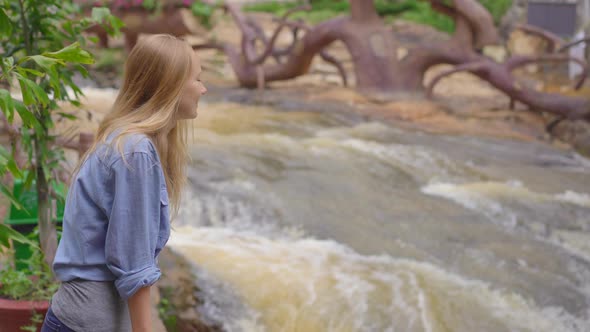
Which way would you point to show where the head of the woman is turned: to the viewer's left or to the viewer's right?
to the viewer's right

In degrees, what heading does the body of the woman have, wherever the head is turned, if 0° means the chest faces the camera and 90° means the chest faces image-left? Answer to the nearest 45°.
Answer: approximately 270°

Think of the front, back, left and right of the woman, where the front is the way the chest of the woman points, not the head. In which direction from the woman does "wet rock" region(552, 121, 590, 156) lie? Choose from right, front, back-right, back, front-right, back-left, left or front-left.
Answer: front-left

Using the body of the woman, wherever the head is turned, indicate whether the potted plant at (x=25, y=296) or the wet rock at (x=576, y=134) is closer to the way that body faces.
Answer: the wet rock

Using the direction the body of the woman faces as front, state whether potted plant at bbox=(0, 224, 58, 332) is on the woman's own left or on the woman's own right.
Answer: on the woman's own left
